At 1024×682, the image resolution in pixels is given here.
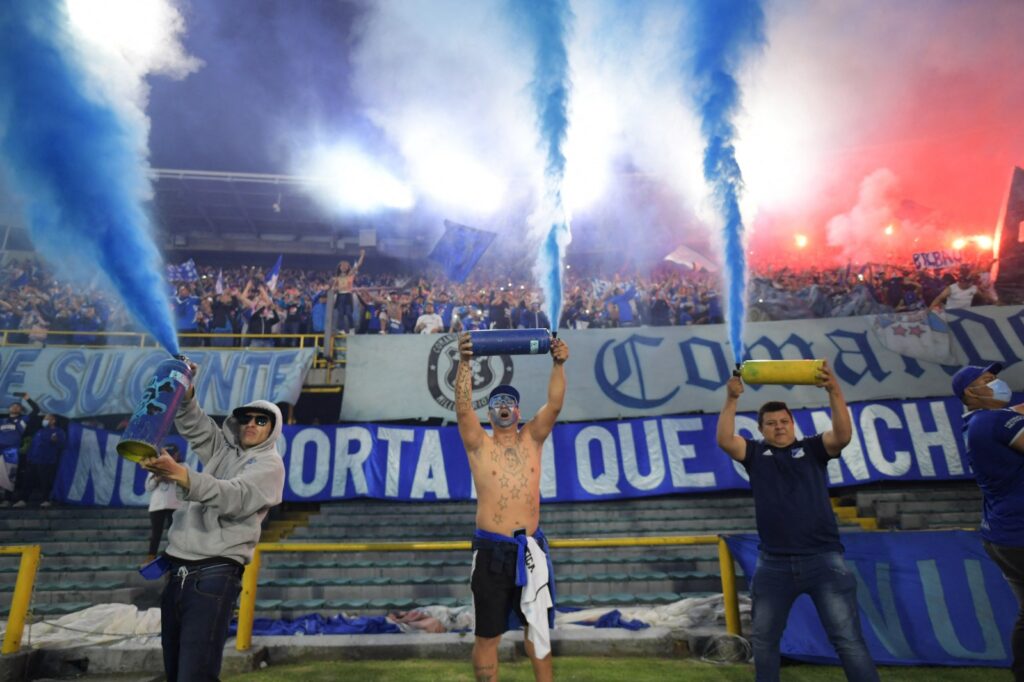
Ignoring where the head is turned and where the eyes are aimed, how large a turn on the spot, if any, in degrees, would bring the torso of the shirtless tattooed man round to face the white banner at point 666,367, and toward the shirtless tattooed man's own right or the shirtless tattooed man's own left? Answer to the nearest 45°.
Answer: approximately 135° to the shirtless tattooed man's own left

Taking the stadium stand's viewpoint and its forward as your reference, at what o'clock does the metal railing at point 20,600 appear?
The metal railing is roughly at 1 o'clock from the stadium stand.

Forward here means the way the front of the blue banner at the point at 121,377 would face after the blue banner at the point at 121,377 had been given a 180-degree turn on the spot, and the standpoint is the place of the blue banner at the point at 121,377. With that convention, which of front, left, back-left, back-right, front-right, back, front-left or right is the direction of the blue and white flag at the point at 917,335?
back-right

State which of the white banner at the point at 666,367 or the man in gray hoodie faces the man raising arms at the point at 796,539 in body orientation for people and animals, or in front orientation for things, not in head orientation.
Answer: the white banner

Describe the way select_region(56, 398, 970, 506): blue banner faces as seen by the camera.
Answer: facing the viewer

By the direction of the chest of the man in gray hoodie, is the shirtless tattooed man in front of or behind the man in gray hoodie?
behind

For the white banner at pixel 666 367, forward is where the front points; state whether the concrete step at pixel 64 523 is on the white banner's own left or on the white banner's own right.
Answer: on the white banner's own right

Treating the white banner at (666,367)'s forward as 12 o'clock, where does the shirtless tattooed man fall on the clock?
The shirtless tattooed man is roughly at 12 o'clock from the white banner.

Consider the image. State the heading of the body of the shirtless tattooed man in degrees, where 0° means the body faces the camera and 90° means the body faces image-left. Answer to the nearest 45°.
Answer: approximately 0°

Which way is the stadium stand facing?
toward the camera

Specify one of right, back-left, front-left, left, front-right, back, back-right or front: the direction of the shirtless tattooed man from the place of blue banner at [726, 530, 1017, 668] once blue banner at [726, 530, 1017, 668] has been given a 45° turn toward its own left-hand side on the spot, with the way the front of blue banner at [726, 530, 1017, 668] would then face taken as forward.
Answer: right

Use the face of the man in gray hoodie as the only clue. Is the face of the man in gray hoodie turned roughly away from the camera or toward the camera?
toward the camera
